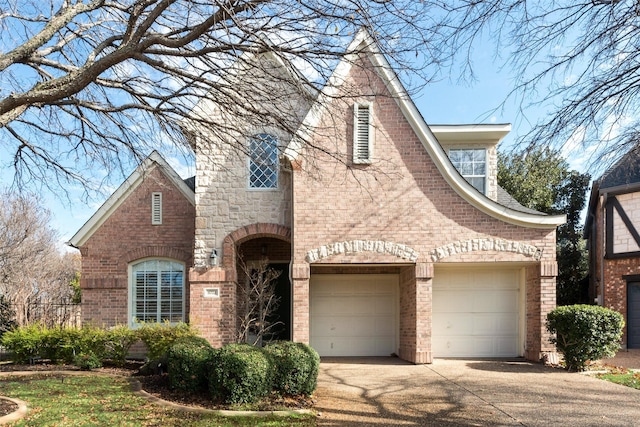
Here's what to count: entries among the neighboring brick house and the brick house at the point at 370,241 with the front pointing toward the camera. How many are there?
2

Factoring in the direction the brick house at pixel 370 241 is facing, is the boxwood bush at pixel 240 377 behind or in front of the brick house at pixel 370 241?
in front

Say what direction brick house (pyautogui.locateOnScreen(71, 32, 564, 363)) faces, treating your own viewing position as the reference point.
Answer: facing the viewer

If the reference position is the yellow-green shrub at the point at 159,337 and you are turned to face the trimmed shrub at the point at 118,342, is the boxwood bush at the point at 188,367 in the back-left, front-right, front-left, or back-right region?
back-left

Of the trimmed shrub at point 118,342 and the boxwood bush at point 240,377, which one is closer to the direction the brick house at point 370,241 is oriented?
the boxwood bush

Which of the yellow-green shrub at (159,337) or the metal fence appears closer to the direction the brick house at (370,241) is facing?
the yellow-green shrub

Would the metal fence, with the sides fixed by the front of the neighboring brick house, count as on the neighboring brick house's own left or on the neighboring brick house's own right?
on the neighboring brick house's own right

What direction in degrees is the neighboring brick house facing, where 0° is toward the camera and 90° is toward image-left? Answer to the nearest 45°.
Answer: approximately 0°

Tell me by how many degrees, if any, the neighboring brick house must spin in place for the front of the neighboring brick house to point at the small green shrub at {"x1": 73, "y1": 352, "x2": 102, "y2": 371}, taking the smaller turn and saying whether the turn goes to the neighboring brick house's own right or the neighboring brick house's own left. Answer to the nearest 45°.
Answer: approximately 45° to the neighboring brick house's own right
